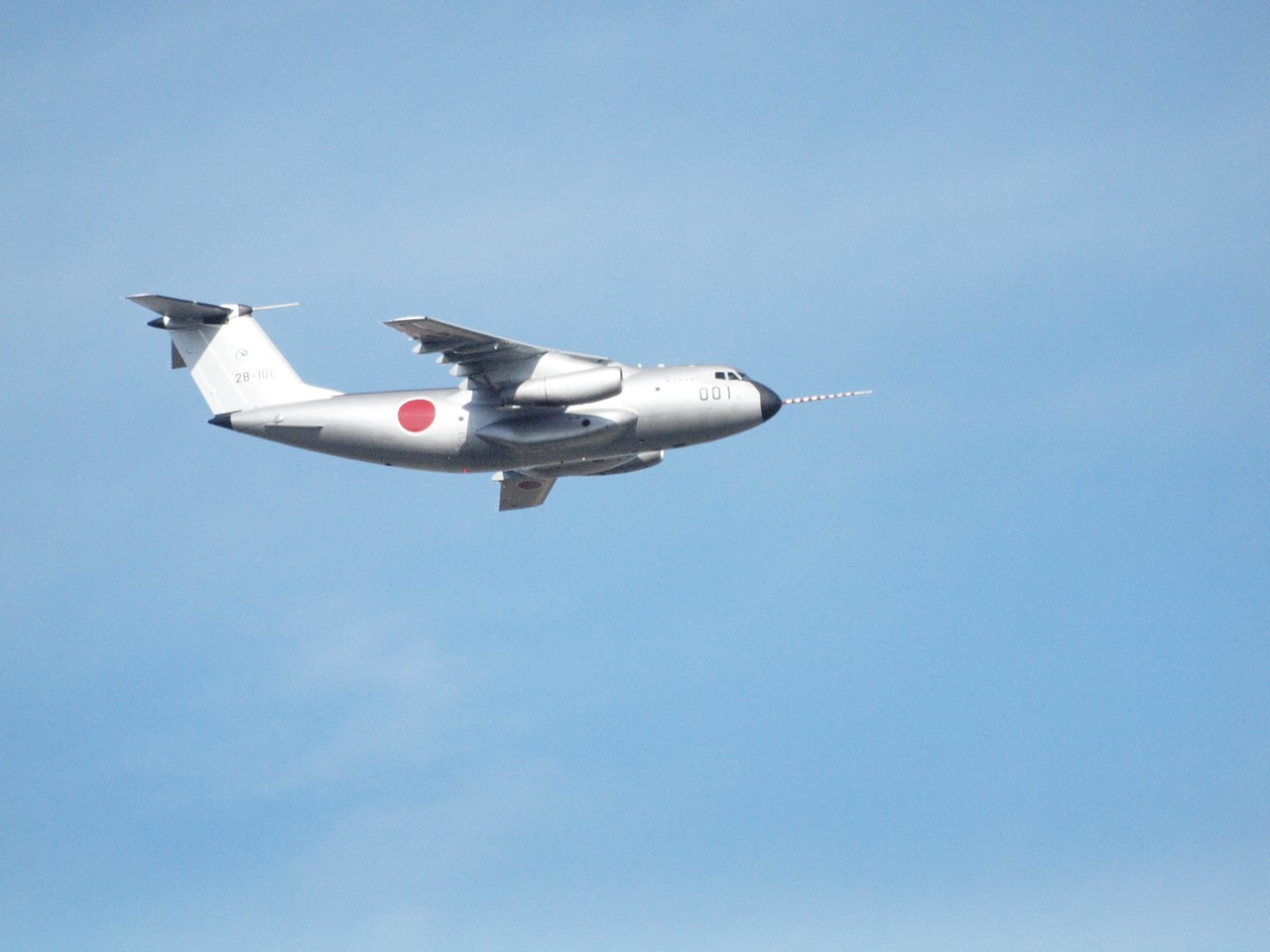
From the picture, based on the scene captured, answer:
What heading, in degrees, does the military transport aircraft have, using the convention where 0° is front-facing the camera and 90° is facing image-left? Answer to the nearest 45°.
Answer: approximately 270°
